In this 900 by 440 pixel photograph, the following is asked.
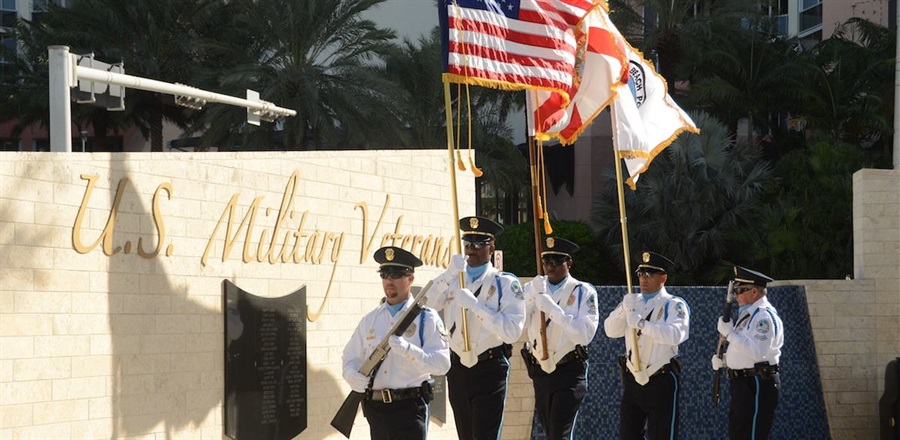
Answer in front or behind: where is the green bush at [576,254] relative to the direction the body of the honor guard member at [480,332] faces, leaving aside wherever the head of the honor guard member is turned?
behind

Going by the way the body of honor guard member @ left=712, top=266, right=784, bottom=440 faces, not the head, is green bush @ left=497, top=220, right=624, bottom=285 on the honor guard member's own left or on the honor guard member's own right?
on the honor guard member's own right

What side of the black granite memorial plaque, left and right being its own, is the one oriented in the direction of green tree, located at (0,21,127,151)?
back

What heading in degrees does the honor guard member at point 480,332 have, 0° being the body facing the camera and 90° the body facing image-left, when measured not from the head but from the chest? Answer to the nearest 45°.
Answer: approximately 45°

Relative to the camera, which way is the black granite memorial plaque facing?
toward the camera

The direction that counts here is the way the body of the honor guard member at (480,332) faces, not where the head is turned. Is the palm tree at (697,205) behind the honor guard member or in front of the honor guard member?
behind
